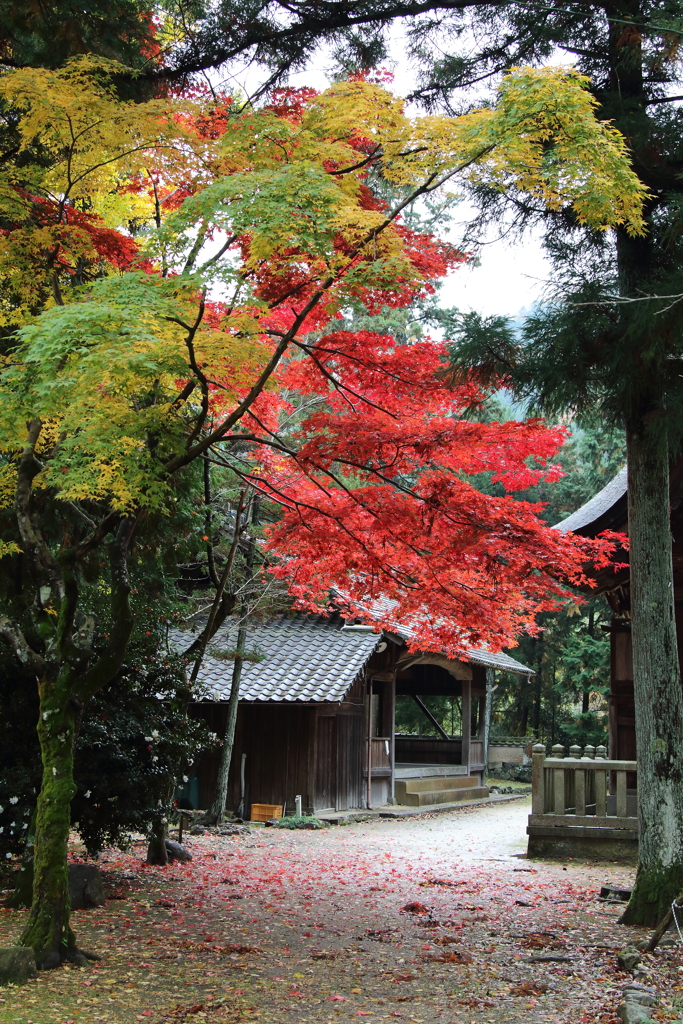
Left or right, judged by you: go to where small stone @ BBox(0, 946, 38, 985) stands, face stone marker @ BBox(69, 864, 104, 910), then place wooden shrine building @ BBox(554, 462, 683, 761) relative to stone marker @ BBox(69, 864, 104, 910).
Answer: right

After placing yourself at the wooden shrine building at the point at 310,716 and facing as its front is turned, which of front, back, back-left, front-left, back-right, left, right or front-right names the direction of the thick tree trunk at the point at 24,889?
front-right

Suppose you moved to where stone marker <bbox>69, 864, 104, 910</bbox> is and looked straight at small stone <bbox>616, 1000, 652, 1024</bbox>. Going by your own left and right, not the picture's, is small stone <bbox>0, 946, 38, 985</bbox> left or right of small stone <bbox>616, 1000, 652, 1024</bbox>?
right

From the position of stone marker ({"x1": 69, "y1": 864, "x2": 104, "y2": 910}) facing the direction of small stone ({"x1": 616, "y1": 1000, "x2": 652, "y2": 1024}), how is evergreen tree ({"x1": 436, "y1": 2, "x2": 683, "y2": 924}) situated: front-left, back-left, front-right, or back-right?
front-left

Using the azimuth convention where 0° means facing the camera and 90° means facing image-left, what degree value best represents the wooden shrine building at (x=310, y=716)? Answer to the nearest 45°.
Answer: approximately 315°

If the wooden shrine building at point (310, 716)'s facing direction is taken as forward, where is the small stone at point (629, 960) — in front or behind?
in front

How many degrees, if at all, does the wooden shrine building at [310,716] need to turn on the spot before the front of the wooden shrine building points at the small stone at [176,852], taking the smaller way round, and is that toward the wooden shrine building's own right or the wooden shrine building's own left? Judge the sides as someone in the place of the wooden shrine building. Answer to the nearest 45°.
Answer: approximately 45° to the wooden shrine building's own right

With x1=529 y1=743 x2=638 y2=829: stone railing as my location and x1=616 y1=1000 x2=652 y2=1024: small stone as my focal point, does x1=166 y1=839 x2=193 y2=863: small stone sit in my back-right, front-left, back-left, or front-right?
front-right

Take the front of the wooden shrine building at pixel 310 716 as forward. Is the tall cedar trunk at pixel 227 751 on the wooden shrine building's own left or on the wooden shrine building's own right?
on the wooden shrine building's own right

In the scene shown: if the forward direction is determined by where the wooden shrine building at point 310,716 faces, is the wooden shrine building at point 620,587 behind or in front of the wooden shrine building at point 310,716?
in front
